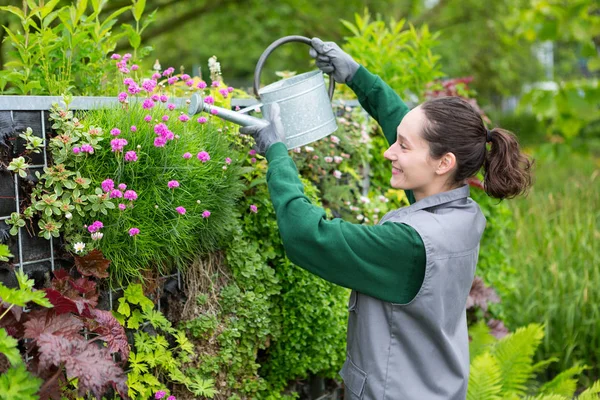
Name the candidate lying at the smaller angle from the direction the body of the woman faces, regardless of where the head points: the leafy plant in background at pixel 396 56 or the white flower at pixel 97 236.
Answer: the white flower

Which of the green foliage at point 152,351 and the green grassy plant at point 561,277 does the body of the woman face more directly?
the green foliage

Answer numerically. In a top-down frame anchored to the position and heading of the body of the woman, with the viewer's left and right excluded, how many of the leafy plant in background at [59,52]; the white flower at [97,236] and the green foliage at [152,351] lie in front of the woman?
3

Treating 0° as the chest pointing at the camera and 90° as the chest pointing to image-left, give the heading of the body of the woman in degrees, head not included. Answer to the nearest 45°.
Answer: approximately 90°

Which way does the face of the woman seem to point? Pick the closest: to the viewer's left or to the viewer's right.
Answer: to the viewer's left

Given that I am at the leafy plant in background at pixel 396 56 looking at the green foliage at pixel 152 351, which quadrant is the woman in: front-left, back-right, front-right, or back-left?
front-left

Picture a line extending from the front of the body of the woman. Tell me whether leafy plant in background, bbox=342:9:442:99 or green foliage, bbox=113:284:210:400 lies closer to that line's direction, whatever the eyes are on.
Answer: the green foliage

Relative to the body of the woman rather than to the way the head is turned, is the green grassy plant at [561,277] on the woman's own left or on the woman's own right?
on the woman's own right

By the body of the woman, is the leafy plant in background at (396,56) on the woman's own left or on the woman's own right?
on the woman's own right

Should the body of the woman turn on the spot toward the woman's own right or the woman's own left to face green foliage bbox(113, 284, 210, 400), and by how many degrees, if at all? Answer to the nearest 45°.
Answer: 0° — they already face it
